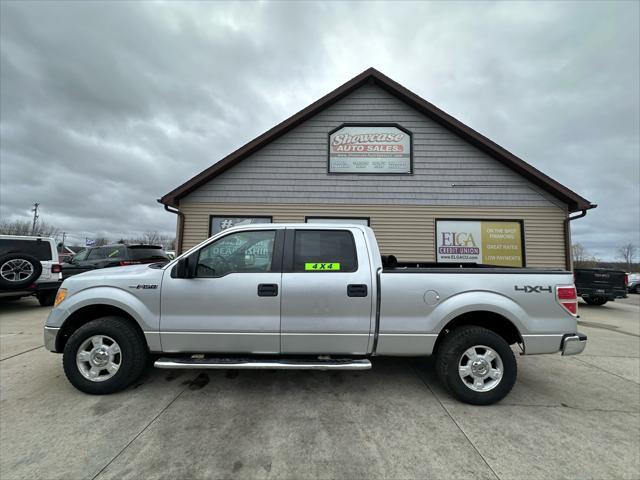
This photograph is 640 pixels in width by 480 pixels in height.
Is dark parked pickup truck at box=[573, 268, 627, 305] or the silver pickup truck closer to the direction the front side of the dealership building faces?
the silver pickup truck

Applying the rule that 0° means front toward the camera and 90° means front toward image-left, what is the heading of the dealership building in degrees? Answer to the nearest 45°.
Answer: approximately 0°

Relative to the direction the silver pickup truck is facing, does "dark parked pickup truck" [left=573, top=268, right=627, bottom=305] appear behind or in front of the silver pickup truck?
behind

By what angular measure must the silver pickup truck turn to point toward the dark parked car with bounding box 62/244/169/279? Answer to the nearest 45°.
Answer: approximately 45° to its right

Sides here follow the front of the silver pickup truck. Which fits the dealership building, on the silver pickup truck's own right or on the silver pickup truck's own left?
on the silver pickup truck's own right

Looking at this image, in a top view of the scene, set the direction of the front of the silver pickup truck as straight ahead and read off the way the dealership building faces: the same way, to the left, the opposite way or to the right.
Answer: to the left

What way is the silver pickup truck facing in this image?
to the viewer's left

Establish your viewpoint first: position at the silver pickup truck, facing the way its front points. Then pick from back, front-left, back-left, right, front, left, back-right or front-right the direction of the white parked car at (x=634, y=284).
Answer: back-right

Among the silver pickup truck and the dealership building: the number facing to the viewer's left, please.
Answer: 1

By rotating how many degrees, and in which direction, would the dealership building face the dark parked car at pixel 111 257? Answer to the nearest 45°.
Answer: approximately 90° to its right
